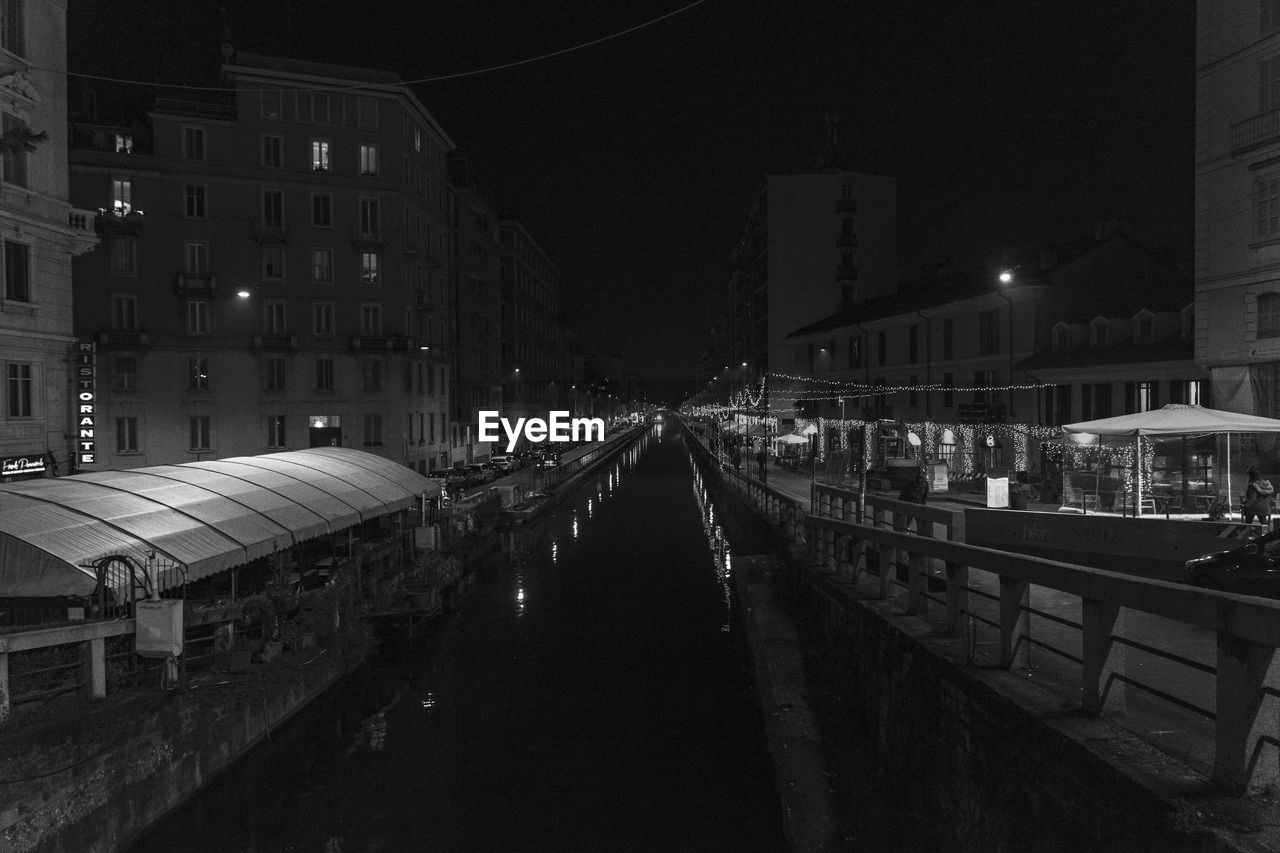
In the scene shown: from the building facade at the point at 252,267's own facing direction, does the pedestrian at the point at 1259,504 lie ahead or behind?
ahead

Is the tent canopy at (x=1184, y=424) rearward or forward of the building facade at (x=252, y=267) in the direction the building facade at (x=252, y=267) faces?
forward

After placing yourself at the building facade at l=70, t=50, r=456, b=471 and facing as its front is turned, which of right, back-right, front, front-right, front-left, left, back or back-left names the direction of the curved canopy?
front

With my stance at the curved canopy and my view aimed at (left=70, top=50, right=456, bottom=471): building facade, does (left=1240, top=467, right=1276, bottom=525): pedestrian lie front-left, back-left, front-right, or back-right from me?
back-right

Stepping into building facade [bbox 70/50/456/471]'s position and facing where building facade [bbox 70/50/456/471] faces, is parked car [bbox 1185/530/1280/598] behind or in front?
in front
